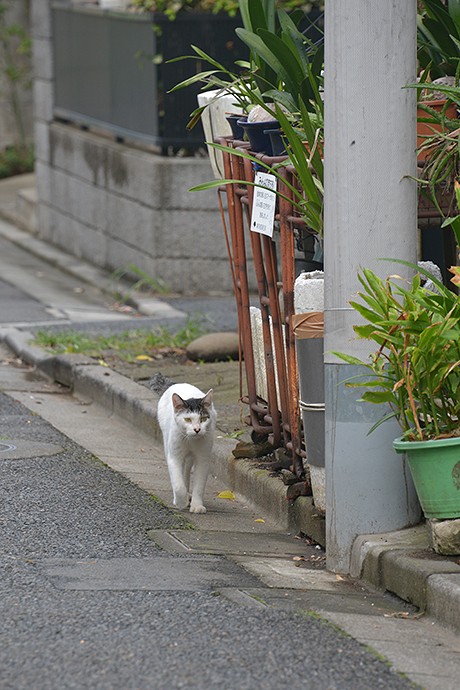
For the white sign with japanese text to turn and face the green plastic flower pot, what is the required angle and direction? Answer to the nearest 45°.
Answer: approximately 90° to its left

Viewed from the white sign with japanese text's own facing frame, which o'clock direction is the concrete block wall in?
The concrete block wall is roughly at 4 o'clock from the white sign with japanese text.

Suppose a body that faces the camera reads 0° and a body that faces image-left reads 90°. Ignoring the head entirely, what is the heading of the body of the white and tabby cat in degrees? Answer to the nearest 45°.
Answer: approximately 0°

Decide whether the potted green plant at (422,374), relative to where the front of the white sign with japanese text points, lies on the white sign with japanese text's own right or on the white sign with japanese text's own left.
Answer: on the white sign with japanese text's own left

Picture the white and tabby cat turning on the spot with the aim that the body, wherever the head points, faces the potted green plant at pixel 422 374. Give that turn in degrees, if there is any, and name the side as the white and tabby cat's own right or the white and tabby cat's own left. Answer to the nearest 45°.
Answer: approximately 45° to the white and tabby cat's own left

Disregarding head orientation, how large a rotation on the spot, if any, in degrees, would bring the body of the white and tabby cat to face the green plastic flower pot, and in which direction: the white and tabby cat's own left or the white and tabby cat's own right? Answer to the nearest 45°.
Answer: approximately 45° to the white and tabby cat's own left

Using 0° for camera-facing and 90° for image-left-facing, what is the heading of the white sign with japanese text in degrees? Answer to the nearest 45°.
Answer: approximately 45°

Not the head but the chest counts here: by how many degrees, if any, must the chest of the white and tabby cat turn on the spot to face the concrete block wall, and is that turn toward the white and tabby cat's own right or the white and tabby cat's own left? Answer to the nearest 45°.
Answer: approximately 180°

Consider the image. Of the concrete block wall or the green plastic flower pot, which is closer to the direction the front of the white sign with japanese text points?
the green plastic flower pot
